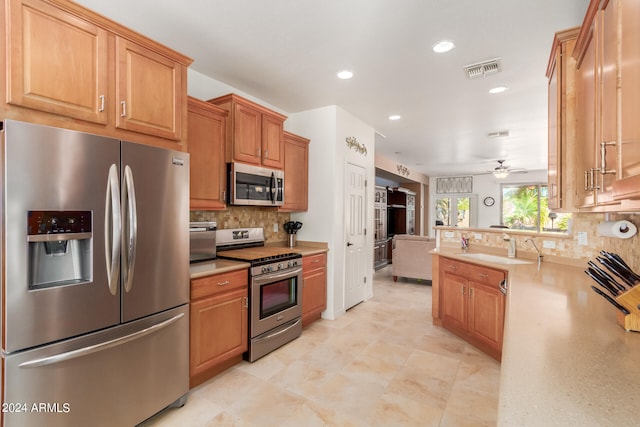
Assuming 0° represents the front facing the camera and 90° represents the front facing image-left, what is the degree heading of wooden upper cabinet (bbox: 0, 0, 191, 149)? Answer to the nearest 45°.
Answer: approximately 315°

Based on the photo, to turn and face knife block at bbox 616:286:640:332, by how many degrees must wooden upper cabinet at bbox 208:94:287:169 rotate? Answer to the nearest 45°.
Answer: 0° — it already faces it

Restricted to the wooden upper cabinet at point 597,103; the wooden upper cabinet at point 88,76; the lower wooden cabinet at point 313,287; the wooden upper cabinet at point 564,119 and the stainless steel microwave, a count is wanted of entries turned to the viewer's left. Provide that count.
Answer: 2

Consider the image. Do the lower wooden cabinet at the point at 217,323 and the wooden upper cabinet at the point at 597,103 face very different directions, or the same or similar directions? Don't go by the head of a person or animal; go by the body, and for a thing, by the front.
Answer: very different directions

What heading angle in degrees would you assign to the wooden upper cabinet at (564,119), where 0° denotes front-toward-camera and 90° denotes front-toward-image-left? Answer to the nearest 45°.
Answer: approximately 90°
